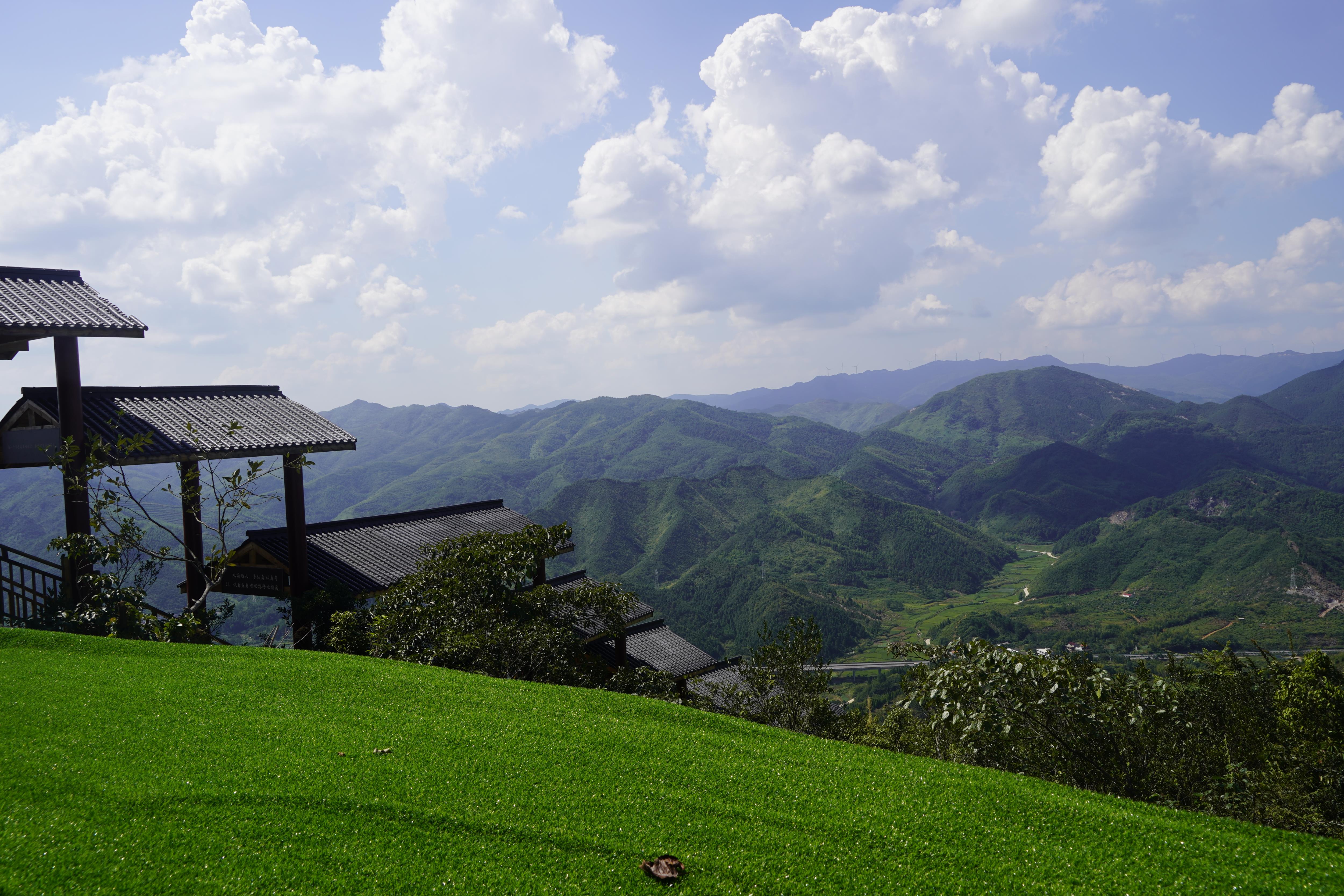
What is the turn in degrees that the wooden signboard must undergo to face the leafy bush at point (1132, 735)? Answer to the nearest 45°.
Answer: approximately 90° to its left

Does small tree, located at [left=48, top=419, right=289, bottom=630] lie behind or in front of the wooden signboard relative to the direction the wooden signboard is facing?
in front

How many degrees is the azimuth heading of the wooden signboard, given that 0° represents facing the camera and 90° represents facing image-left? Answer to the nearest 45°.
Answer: approximately 45°

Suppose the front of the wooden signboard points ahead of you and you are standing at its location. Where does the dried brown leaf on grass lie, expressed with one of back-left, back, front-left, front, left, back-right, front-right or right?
front-left

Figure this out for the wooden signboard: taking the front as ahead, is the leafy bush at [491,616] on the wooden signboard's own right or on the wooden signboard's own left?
on the wooden signboard's own left

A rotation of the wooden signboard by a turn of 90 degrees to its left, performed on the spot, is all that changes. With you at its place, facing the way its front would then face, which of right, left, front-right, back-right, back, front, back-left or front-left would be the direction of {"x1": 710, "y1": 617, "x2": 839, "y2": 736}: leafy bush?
front
